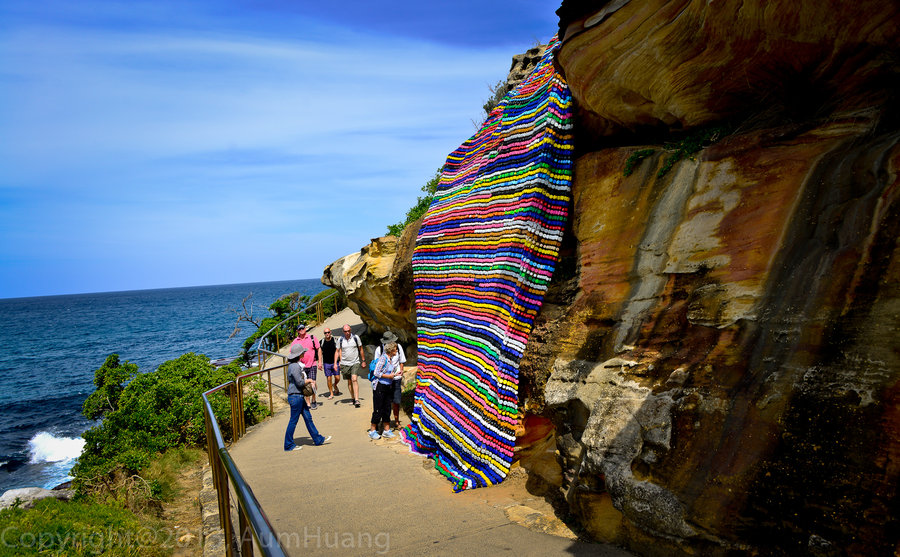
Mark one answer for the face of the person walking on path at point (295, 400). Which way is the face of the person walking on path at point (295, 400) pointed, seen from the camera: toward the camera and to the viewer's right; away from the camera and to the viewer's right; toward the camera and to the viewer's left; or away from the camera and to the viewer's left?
away from the camera and to the viewer's right

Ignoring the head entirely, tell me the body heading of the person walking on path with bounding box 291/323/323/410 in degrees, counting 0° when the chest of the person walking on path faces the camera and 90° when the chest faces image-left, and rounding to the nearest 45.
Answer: approximately 0°

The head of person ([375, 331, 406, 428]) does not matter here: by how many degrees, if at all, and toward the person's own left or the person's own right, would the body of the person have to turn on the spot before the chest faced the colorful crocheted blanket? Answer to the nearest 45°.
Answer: approximately 45° to the person's own left

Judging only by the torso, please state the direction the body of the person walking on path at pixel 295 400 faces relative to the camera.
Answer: to the viewer's right

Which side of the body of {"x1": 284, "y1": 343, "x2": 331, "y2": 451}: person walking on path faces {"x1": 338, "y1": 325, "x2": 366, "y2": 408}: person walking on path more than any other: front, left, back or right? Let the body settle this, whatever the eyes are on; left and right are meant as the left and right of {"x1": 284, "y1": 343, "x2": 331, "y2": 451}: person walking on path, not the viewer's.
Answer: left

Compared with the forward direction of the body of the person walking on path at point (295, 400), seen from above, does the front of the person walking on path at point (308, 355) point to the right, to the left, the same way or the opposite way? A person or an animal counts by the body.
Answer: to the right
